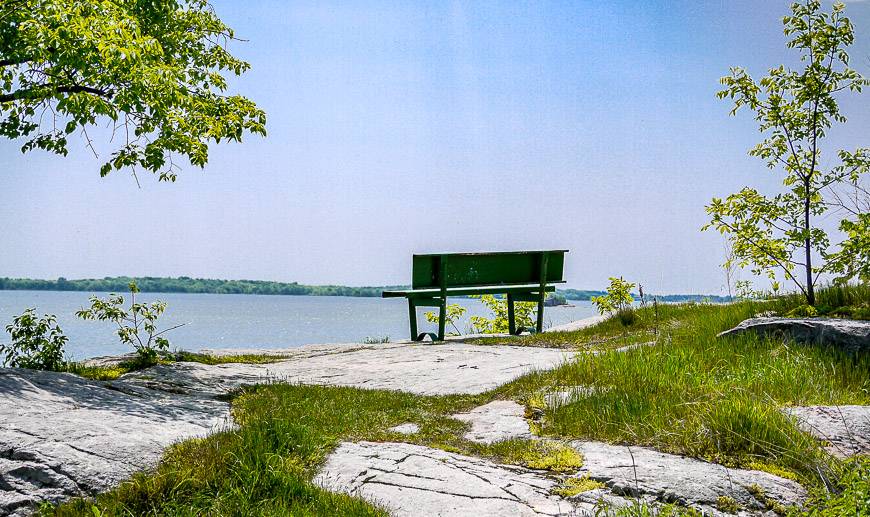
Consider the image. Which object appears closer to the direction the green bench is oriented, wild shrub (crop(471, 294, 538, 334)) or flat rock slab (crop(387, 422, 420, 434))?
the wild shrub

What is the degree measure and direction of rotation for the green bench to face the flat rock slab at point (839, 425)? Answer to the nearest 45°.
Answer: approximately 135° to its left

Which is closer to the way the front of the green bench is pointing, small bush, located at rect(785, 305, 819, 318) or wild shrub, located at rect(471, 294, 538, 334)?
the wild shrub

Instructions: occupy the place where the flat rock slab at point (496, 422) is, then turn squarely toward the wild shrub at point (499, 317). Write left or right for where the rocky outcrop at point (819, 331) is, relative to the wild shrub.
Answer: right

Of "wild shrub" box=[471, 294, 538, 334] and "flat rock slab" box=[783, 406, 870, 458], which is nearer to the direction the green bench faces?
the wild shrub

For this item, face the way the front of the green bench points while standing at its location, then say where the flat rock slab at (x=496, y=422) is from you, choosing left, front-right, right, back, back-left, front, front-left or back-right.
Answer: back-left

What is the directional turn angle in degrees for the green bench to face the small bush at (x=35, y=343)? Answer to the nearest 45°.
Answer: approximately 90° to its left

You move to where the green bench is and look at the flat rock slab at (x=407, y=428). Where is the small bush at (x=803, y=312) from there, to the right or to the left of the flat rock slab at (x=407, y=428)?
left

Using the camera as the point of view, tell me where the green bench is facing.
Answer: facing away from the viewer and to the left of the viewer

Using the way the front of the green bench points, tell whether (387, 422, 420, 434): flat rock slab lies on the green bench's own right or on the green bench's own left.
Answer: on the green bench's own left

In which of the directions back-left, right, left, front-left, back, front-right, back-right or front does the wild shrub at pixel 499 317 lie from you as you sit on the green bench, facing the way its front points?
front-right
